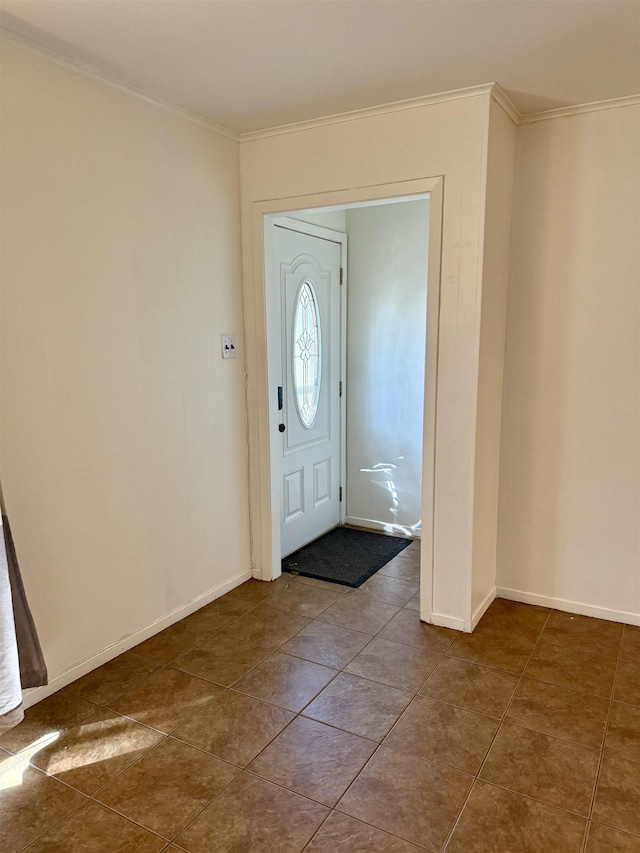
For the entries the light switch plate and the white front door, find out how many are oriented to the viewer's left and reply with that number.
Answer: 0

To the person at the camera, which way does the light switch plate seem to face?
facing the viewer and to the right of the viewer

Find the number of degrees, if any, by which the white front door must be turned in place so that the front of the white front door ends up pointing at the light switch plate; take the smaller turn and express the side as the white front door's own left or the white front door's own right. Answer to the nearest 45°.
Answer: approximately 90° to the white front door's own right

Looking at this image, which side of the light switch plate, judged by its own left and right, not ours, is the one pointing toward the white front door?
left
